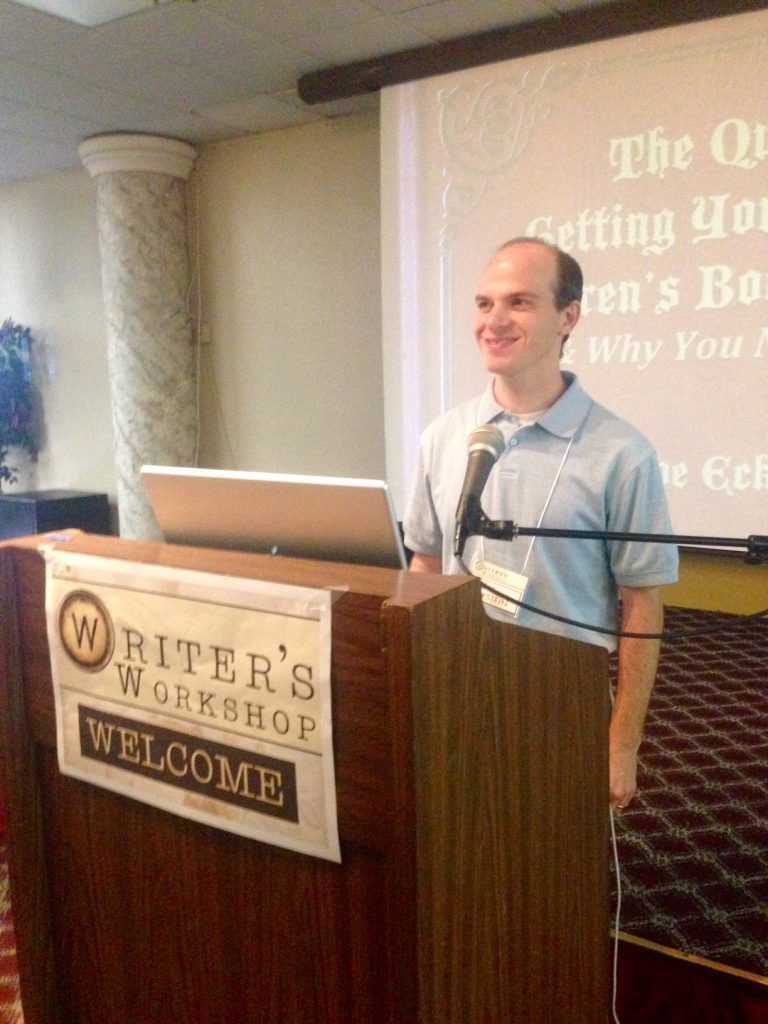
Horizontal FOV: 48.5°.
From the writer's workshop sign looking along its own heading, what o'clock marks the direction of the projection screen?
The projection screen is roughly at 6 o'clock from the writer's workshop sign.

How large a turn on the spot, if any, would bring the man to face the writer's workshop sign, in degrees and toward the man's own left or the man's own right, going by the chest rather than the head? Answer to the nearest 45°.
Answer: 0° — they already face it

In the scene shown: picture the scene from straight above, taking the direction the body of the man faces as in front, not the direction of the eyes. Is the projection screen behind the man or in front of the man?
behind

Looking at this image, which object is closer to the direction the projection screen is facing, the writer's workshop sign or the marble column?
the writer's workshop sign

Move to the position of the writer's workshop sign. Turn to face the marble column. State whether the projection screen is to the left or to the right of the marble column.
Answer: right

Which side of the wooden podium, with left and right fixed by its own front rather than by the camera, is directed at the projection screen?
back

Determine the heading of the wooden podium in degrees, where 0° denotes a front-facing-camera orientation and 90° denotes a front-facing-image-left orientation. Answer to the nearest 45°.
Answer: approximately 45°

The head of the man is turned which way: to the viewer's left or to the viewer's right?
to the viewer's left
